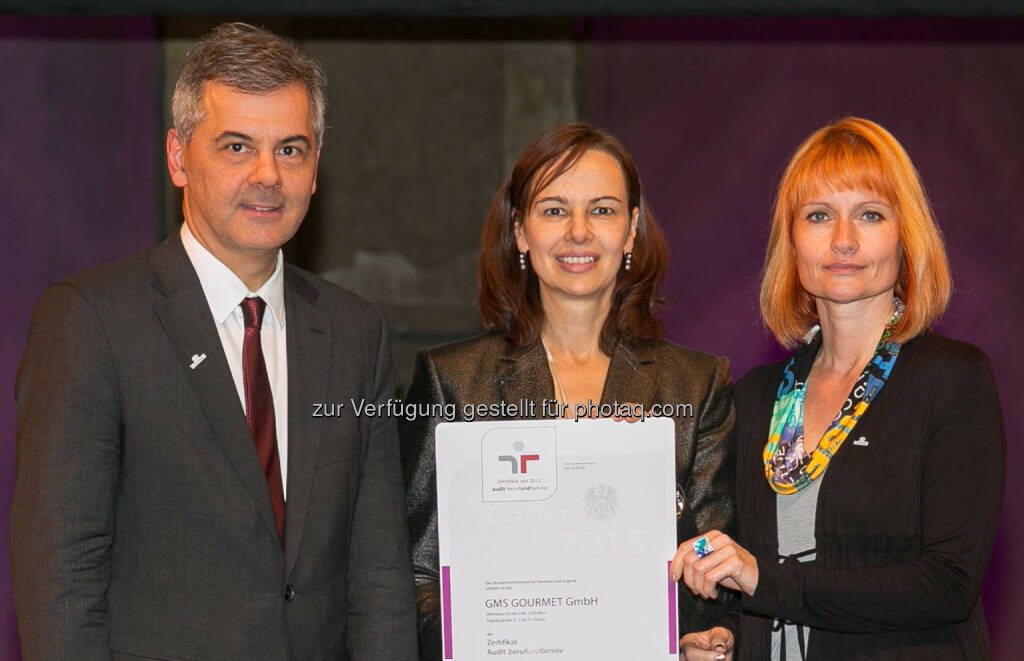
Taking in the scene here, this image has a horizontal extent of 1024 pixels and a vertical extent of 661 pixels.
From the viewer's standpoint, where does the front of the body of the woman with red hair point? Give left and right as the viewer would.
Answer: facing the viewer and to the left of the viewer

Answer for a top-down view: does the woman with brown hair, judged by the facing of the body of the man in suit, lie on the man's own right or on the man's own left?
on the man's own left

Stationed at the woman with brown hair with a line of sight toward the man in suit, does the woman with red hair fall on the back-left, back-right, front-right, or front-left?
back-left

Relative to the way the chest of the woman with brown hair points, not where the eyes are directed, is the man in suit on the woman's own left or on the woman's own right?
on the woman's own right

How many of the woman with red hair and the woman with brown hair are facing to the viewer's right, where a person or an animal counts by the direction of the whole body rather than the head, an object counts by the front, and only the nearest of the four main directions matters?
0

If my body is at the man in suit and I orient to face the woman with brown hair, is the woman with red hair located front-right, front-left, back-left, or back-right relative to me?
front-right

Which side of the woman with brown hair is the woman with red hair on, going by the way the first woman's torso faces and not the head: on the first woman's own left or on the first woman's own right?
on the first woman's own left

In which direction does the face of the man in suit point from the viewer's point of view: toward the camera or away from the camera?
toward the camera

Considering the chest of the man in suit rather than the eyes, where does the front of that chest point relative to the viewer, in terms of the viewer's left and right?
facing the viewer and to the right of the viewer

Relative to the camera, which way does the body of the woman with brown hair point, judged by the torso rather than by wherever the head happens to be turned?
toward the camera

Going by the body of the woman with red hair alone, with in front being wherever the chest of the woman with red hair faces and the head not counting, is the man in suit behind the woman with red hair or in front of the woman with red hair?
in front
